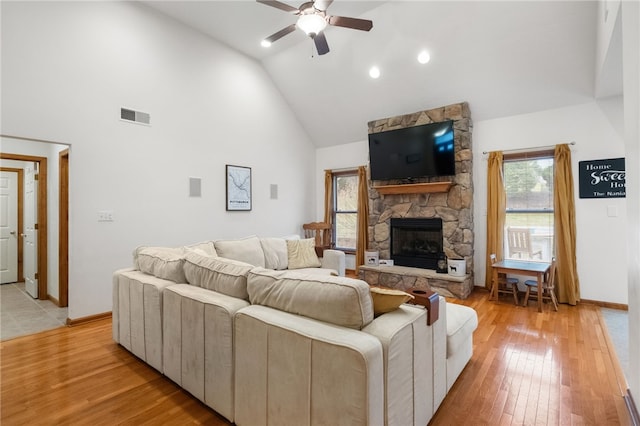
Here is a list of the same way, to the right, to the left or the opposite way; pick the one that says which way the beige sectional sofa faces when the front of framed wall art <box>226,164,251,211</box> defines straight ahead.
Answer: to the left

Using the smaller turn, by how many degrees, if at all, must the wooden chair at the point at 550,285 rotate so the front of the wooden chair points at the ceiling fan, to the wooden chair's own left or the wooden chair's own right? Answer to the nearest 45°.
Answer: approximately 45° to the wooden chair's own left

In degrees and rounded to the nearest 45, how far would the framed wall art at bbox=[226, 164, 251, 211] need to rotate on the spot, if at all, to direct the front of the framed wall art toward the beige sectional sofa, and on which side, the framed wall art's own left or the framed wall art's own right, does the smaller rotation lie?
approximately 45° to the framed wall art's own right

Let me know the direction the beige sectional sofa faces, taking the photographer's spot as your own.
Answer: facing away from the viewer and to the right of the viewer

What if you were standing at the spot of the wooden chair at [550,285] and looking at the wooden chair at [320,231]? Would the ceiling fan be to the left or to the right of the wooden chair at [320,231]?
left

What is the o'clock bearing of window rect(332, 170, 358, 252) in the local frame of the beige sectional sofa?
The window is roughly at 11 o'clock from the beige sectional sofa.

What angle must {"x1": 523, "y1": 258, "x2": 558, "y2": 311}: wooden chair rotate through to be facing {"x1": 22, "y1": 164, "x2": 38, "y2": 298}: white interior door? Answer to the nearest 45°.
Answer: approximately 45° to its left

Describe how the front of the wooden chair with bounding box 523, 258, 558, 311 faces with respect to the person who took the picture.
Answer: facing to the left of the viewer

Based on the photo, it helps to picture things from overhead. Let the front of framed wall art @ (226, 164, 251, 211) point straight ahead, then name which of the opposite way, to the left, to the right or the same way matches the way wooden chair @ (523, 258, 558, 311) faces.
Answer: the opposite way

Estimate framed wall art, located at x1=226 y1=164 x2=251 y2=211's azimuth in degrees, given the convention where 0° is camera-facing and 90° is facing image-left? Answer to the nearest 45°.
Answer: approximately 315°

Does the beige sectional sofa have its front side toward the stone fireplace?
yes
